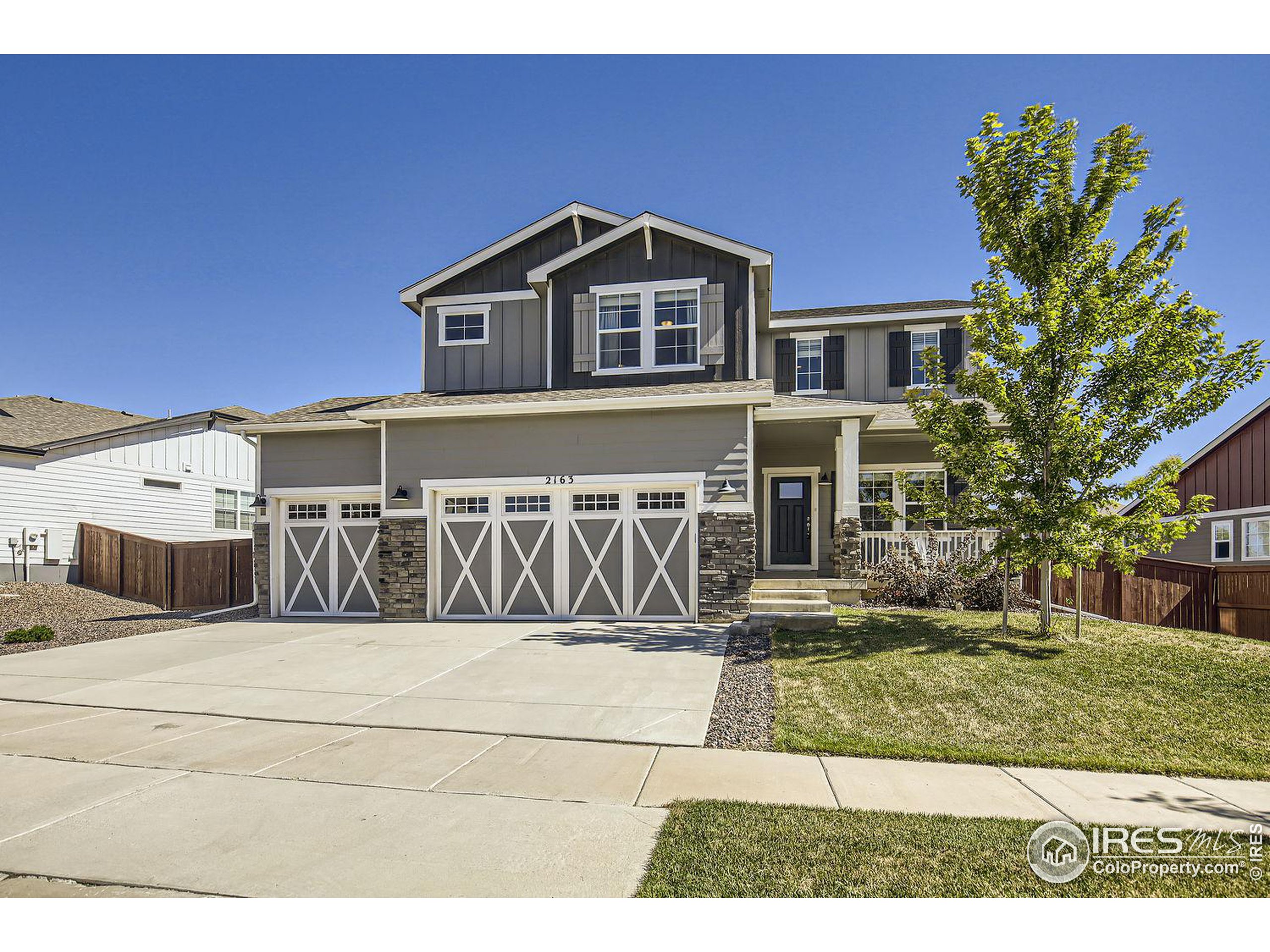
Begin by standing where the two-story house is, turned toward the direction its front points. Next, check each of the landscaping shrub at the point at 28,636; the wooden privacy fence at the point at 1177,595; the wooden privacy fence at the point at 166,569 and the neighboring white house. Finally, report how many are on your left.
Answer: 1

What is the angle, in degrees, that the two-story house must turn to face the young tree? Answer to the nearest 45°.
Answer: approximately 45° to its left

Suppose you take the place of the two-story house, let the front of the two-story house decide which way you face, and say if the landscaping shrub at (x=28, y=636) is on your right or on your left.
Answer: on your right

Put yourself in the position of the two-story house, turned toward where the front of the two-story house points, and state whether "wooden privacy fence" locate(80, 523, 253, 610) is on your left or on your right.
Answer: on your right

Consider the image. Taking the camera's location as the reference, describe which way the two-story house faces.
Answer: facing the viewer

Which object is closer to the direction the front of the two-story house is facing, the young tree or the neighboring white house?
the young tree

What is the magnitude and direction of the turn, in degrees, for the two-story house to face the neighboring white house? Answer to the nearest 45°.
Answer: approximately 135° to its right

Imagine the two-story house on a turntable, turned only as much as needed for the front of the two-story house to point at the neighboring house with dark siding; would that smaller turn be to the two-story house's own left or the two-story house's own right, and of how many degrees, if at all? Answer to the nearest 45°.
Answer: approximately 90° to the two-story house's own left

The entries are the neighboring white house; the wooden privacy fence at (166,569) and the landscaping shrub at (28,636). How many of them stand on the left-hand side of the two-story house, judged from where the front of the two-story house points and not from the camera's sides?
0

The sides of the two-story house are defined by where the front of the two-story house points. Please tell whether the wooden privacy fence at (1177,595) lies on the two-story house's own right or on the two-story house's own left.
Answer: on the two-story house's own left

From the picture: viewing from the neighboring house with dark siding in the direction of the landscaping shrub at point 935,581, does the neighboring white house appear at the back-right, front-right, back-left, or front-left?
front-right

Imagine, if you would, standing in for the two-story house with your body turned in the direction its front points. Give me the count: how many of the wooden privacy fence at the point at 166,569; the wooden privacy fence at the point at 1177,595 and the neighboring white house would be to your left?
1

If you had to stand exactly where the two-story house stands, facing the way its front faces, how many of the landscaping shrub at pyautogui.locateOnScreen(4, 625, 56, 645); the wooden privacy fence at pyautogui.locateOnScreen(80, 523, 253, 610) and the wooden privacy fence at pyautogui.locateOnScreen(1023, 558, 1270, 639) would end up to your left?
1
